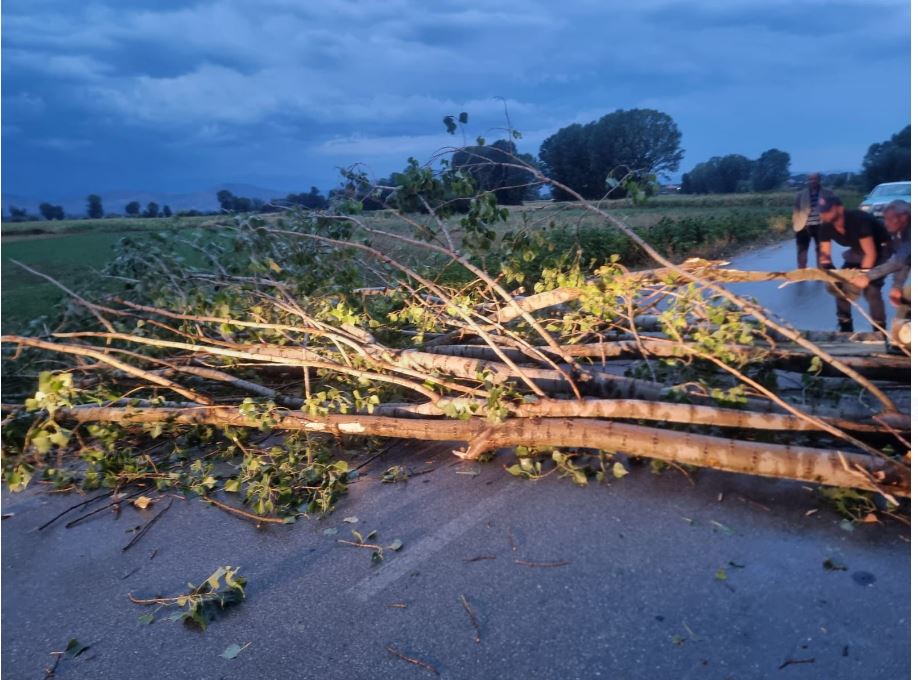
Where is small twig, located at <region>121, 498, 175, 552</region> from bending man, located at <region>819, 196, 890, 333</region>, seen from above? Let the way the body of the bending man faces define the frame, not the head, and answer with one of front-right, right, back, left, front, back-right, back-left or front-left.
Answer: front

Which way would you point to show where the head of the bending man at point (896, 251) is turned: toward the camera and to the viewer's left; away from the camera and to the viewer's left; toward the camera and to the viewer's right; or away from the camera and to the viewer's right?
toward the camera and to the viewer's left

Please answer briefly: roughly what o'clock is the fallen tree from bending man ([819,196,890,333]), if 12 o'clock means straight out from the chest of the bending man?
The fallen tree is roughly at 12 o'clock from the bending man.

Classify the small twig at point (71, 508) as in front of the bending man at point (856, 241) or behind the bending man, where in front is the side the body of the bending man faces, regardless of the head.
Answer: in front

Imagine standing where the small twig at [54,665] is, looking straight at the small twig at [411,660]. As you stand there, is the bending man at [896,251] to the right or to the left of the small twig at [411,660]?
left

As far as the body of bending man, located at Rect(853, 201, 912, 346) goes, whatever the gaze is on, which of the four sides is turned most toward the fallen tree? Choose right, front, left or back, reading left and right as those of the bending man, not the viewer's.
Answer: front

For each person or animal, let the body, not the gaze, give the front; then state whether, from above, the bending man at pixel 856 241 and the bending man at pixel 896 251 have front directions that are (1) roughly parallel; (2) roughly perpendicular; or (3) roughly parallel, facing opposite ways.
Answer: roughly parallel

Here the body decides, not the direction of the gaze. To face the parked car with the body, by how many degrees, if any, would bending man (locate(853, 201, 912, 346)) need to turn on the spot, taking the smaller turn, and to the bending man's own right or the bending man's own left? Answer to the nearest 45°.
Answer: approximately 135° to the bending man's own right

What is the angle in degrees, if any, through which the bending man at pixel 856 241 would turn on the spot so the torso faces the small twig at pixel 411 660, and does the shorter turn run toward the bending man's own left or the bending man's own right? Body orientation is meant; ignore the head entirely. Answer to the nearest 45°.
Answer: approximately 45° to the bending man's own left

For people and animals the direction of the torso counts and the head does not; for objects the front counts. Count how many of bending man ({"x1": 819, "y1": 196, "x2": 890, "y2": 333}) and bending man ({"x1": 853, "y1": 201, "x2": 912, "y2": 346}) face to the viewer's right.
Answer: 0

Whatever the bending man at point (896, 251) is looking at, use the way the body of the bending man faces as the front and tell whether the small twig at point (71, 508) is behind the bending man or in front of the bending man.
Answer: in front

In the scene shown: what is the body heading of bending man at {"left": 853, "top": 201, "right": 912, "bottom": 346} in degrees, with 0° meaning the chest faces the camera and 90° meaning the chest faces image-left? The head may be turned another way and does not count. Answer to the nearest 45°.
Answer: approximately 45°

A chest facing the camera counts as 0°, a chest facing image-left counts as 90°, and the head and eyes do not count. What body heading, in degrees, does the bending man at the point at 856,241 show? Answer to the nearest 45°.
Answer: approximately 45°

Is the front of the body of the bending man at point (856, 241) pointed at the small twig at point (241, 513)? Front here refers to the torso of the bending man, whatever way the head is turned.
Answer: yes

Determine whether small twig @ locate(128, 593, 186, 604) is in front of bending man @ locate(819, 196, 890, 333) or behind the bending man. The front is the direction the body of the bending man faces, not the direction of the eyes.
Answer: in front
